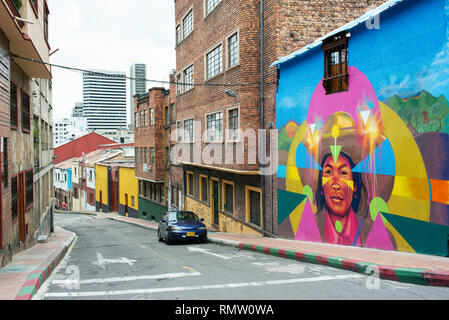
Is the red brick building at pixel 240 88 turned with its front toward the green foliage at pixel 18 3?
yes

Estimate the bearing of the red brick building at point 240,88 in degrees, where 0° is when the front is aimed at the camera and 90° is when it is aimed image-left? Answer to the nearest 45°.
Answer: approximately 45°
